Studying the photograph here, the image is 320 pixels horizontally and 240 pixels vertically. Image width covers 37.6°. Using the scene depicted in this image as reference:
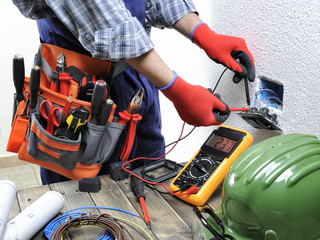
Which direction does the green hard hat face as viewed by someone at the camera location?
facing the viewer and to the left of the viewer
